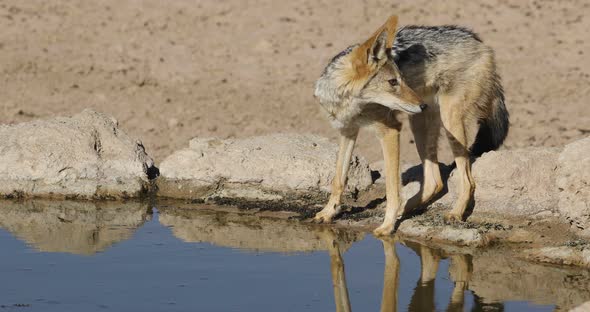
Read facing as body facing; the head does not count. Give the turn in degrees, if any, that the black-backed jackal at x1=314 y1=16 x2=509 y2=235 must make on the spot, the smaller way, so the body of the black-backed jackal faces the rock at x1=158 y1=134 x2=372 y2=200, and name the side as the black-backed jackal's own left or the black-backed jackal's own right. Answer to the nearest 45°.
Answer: approximately 45° to the black-backed jackal's own right

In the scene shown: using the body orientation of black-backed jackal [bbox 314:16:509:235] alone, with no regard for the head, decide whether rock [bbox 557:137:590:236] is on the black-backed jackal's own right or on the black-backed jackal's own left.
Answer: on the black-backed jackal's own left

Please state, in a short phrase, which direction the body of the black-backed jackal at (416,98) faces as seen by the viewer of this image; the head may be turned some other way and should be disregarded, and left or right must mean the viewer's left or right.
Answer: facing the viewer and to the left of the viewer

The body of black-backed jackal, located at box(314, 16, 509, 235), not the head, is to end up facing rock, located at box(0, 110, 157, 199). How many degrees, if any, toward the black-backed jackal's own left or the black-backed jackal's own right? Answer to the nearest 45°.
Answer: approximately 45° to the black-backed jackal's own right

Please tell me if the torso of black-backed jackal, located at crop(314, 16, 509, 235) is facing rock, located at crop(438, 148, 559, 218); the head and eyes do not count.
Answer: no
